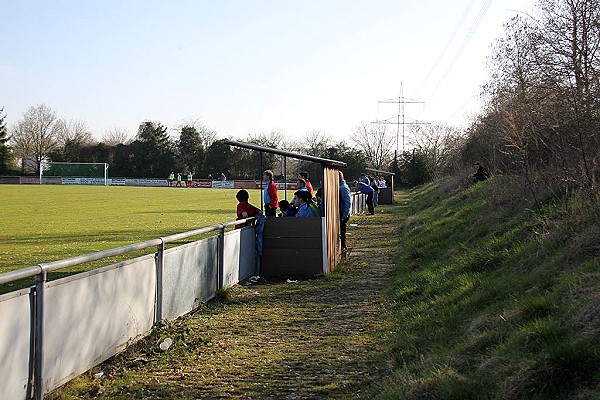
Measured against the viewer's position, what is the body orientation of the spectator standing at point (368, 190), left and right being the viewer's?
facing to the left of the viewer

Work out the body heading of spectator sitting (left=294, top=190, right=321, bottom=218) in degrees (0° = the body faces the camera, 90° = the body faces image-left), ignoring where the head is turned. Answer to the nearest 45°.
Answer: approximately 90°

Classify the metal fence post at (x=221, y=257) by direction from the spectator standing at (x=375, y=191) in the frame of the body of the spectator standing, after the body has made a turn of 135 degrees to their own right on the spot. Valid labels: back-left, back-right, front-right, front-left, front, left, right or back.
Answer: back-right

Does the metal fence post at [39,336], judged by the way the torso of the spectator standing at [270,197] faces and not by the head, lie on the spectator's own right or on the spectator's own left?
on the spectator's own left

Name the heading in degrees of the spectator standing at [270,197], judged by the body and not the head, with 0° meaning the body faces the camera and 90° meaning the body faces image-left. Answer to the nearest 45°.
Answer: approximately 90°

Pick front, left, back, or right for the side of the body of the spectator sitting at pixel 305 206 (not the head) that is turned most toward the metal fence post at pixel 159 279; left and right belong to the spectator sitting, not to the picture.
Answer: left

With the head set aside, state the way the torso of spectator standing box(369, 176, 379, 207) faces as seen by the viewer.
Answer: to the viewer's left

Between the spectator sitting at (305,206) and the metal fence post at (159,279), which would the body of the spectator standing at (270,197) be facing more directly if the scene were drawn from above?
the metal fence post

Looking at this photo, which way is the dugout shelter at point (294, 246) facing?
to the viewer's left

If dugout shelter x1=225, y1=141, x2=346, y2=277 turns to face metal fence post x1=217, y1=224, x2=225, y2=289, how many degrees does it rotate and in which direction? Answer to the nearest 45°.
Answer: approximately 45° to its left

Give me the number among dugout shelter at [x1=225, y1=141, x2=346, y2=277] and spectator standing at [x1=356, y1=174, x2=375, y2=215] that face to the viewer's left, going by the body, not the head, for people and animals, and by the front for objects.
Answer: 2
